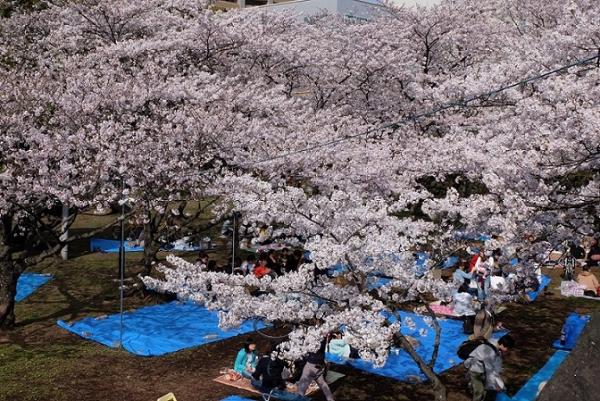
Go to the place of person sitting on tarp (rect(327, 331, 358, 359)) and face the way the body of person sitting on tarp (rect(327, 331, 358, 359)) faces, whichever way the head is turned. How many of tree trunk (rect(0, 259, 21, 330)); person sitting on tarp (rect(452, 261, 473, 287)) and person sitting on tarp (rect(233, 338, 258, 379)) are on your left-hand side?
1

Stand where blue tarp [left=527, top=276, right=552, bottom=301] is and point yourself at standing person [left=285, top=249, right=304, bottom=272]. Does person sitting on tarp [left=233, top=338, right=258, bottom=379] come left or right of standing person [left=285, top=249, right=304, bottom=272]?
left

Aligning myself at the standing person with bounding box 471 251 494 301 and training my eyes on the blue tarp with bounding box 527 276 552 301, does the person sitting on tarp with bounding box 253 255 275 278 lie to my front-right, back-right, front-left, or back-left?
back-left
